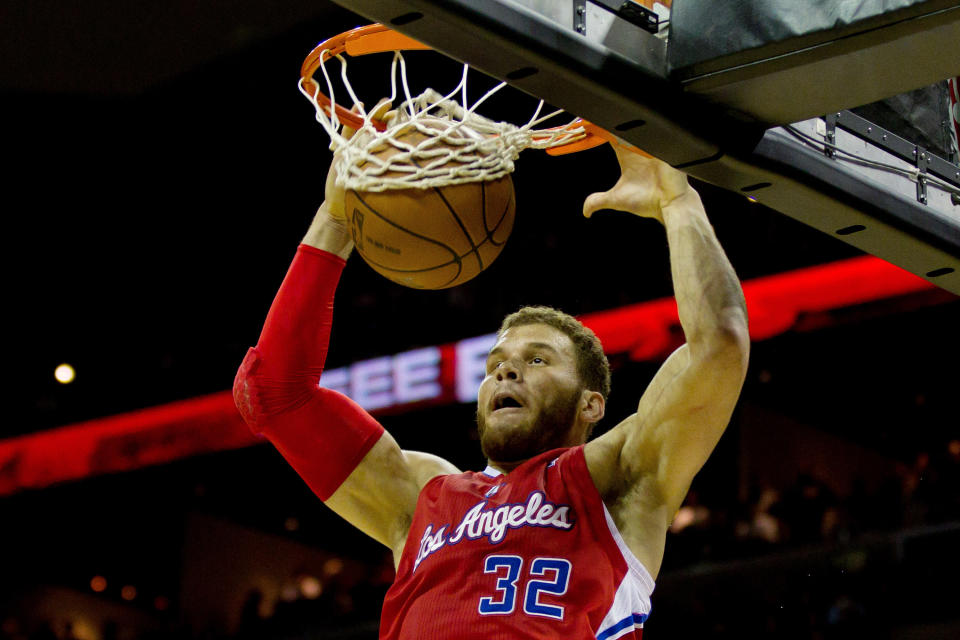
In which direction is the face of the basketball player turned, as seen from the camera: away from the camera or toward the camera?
toward the camera

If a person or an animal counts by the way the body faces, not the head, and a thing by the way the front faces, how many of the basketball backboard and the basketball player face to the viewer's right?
0

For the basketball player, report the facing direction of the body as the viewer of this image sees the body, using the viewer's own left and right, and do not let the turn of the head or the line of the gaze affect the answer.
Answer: facing the viewer and to the left of the viewer
